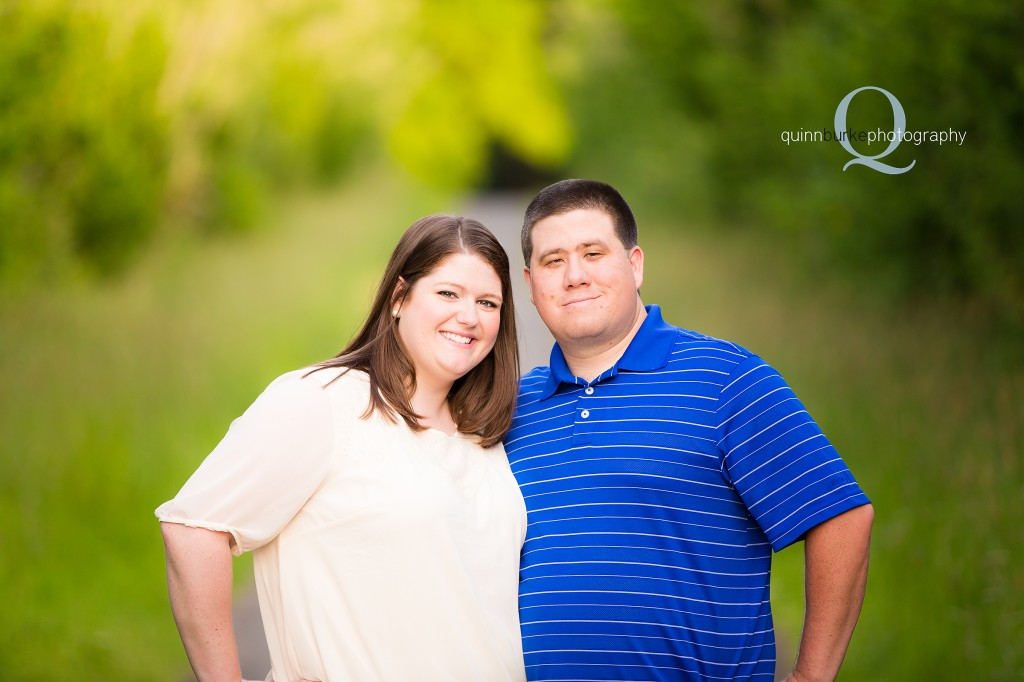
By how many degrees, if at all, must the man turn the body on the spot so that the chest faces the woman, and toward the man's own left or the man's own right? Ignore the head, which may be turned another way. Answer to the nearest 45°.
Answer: approximately 45° to the man's own right

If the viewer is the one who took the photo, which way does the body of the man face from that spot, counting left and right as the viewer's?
facing the viewer and to the left of the viewer

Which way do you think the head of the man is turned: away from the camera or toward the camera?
toward the camera

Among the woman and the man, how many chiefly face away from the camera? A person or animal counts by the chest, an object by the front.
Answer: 0

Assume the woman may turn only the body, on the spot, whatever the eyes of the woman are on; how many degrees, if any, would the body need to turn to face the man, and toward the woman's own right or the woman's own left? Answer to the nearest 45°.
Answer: approximately 45° to the woman's own left

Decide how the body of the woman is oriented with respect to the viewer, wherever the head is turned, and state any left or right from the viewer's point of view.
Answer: facing the viewer and to the right of the viewer
